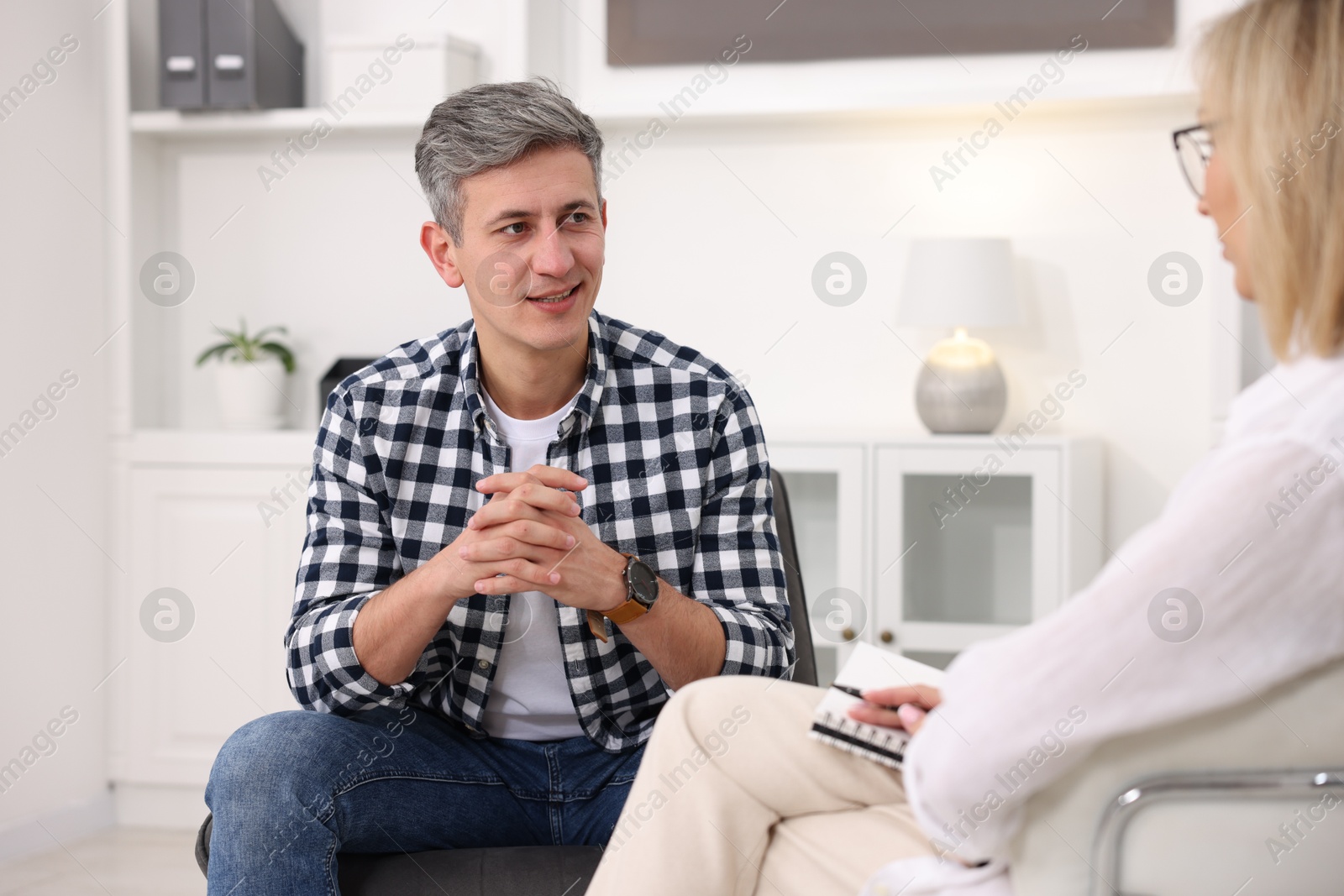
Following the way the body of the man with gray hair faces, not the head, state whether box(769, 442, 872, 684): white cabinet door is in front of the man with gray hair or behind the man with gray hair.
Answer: behind

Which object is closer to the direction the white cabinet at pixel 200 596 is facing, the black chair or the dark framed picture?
the black chair

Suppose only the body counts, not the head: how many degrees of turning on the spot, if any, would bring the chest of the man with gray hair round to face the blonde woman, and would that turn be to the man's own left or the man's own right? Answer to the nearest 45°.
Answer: approximately 45° to the man's own left

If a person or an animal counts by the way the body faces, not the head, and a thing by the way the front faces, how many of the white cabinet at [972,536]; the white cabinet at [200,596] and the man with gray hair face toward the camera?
3

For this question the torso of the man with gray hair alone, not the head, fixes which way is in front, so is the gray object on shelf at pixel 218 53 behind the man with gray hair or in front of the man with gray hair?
behind

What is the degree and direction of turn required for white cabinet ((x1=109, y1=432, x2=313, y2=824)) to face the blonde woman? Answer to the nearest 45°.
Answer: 0° — it already faces them

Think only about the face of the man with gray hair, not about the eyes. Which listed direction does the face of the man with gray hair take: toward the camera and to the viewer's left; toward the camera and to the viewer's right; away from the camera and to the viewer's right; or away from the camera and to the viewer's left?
toward the camera and to the viewer's right

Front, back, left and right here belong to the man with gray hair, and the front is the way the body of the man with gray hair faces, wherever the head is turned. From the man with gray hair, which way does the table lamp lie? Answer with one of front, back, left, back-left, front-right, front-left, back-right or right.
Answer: back-left
